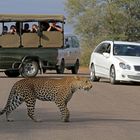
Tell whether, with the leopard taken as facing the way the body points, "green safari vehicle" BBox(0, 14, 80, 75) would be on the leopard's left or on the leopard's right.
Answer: on the leopard's left

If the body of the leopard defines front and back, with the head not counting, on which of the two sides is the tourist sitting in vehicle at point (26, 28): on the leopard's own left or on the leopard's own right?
on the leopard's own left

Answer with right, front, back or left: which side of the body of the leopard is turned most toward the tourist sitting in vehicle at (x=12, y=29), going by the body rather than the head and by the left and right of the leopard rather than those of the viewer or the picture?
left

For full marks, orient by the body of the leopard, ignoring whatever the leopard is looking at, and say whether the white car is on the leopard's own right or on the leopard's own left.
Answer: on the leopard's own left

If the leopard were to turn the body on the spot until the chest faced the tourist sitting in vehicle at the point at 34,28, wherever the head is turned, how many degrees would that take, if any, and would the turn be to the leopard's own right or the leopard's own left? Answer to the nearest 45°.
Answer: approximately 90° to the leopard's own left

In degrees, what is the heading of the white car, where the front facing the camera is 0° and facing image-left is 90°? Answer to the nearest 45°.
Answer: approximately 315°

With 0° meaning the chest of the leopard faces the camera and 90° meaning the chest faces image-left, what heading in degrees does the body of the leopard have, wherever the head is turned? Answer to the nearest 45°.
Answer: approximately 270°

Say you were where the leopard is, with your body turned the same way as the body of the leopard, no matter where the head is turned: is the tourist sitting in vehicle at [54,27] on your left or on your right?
on your left
